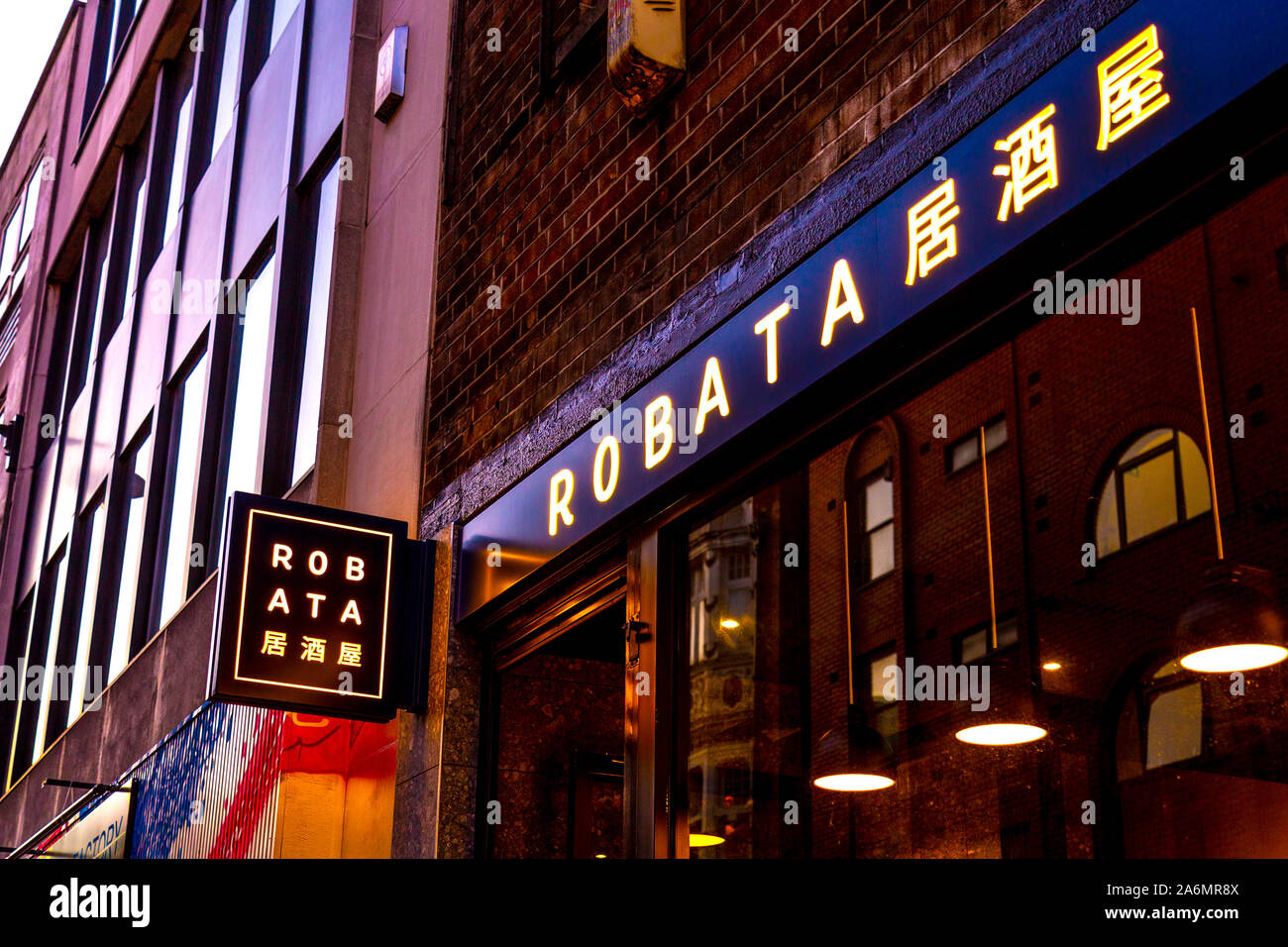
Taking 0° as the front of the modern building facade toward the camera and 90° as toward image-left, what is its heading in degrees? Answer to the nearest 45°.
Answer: approximately 45°
